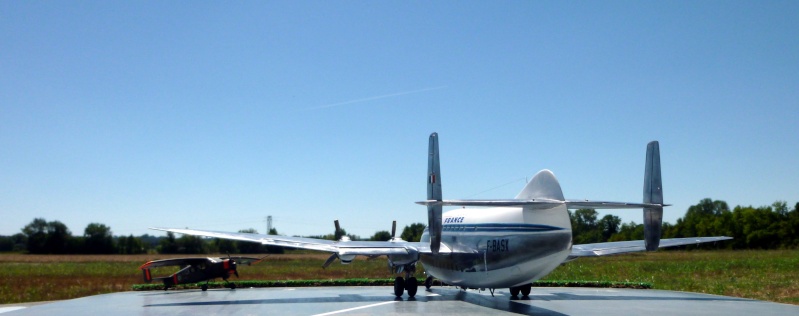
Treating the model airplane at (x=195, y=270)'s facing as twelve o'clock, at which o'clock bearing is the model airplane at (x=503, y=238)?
the model airplane at (x=503, y=238) is roughly at 12 o'clock from the model airplane at (x=195, y=270).

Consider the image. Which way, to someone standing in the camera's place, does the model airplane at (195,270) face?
facing the viewer and to the right of the viewer

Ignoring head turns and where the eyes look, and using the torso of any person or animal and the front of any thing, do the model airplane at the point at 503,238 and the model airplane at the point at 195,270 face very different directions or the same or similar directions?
very different directions

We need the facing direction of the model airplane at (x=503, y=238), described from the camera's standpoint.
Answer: facing away from the viewer and to the left of the viewer

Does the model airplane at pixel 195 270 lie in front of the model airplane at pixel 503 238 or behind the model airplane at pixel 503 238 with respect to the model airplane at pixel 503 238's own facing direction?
in front
